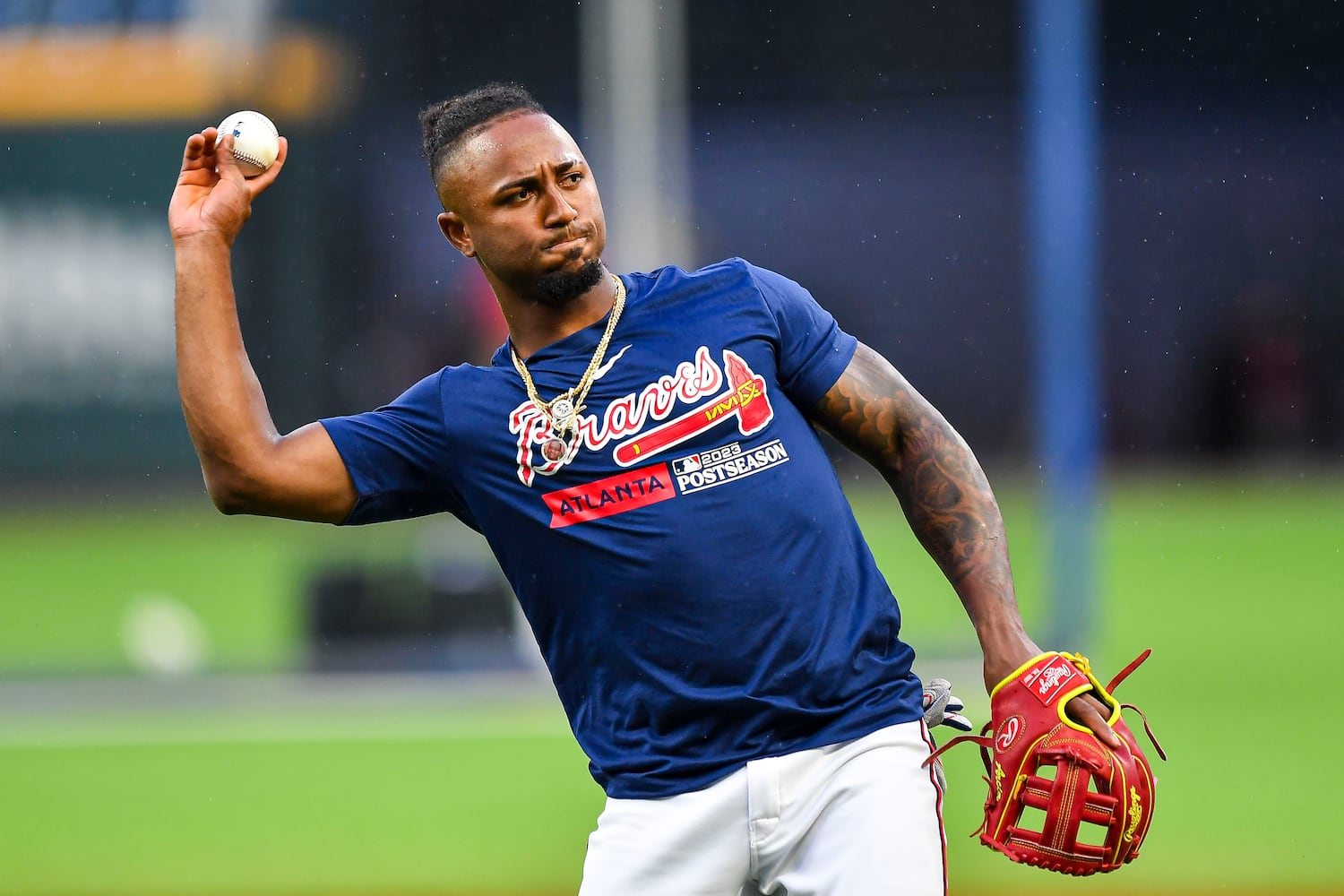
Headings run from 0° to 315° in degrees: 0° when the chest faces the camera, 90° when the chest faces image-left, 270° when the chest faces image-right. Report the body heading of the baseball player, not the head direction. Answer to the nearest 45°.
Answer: approximately 0°
